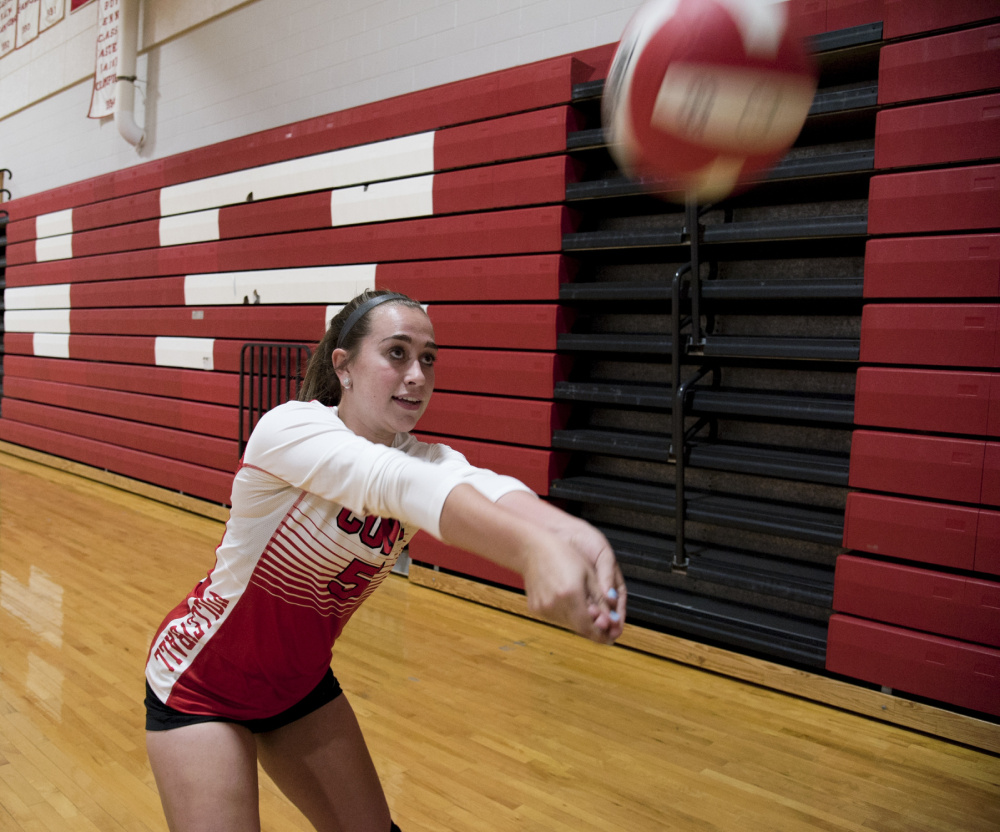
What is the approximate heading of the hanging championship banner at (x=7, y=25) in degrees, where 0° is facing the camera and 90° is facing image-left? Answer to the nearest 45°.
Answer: approximately 45°

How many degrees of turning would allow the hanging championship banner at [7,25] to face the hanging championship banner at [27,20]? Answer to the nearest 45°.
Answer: approximately 45° to its left

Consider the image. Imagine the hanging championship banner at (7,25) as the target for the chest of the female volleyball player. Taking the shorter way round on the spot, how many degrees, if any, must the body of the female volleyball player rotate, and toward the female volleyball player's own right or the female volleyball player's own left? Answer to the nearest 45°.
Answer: approximately 180°

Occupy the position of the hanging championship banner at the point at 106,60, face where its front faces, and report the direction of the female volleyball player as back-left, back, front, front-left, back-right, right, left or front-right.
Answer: front-left

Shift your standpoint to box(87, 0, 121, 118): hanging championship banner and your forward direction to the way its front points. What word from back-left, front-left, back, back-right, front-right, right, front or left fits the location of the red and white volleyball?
front-left

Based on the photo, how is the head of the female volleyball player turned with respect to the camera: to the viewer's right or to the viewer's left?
to the viewer's right

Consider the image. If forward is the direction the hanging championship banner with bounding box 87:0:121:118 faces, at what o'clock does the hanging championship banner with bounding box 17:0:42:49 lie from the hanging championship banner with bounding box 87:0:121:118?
the hanging championship banner with bounding box 17:0:42:49 is roughly at 4 o'clock from the hanging championship banner with bounding box 87:0:121:118.

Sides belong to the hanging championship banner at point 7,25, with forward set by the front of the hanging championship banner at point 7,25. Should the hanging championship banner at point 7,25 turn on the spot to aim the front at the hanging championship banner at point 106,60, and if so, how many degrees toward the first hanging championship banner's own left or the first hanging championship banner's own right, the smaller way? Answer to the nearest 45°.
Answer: approximately 45° to the first hanging championship banner's own left

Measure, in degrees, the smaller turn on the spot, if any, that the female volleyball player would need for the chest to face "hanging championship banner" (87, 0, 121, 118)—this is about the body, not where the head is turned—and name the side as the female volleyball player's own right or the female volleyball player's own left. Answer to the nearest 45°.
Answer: approximately 135° to the female volleyball player's own left

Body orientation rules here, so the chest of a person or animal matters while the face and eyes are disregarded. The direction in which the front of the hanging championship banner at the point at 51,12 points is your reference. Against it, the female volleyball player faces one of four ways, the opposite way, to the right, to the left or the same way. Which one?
to the left

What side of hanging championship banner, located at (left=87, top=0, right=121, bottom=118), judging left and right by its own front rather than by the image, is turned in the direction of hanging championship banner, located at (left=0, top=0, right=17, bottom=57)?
right

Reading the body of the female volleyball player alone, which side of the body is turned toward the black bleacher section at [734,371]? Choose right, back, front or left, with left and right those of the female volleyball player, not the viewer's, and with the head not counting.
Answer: left

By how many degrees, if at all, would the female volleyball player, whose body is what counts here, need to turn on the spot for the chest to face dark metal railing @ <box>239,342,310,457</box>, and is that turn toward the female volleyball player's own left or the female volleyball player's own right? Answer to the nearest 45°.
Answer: approximately 135° to the female volleyball player's own left

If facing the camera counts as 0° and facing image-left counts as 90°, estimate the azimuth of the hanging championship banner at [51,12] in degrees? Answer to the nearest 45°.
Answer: approximately 45°

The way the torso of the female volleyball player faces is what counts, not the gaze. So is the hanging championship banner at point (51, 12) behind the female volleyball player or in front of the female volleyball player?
behind

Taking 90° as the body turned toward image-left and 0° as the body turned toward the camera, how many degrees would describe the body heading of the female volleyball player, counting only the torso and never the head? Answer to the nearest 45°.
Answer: approximately 315°
